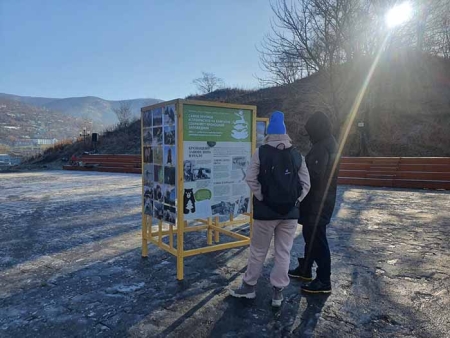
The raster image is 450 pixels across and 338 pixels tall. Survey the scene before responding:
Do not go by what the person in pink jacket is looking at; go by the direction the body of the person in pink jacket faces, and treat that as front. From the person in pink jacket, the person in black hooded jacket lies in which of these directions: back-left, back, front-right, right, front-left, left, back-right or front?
front-right

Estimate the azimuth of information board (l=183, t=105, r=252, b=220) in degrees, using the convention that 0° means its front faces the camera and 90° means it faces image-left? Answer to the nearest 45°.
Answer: approximately 315°

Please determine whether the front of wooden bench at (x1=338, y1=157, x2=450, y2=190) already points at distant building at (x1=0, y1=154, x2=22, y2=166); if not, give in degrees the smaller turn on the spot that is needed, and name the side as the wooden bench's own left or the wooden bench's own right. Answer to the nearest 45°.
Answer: approximately 90° to the wooden bench's own right

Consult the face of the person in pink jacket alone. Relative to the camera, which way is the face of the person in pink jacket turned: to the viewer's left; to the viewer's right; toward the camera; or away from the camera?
away from the camera

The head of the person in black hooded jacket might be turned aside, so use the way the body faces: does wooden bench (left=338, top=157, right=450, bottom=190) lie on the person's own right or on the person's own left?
on the person's own right

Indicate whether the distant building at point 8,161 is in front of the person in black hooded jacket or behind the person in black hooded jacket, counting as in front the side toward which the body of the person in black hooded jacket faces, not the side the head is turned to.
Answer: in front

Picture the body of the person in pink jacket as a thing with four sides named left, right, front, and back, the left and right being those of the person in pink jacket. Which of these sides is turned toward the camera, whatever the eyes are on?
back

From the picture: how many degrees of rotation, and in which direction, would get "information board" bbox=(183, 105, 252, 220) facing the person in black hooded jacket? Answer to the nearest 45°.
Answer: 0° — it already faces them

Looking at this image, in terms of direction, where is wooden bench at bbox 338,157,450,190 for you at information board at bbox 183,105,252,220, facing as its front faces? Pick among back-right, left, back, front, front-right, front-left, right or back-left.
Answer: left
